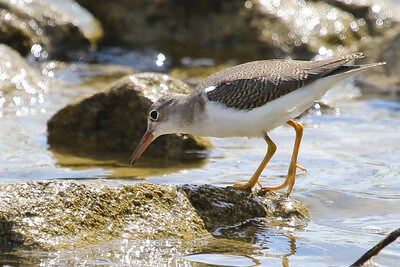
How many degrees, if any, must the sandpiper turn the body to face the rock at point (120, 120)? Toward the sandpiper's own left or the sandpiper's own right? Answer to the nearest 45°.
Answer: approximately 45° to the sandpiper's own right

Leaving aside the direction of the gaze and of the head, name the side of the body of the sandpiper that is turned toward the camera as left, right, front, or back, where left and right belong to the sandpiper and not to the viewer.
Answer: left

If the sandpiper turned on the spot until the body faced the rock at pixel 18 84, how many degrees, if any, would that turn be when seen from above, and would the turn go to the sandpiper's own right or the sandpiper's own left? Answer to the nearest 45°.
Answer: approximately 45° to the sandpiper's own right

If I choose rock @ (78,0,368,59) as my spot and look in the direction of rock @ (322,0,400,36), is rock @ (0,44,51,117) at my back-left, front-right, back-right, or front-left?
back-right

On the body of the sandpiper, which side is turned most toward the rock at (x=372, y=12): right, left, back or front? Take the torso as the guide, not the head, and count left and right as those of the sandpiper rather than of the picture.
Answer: right

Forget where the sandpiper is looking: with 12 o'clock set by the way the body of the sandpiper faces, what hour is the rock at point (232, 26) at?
The rock is roughly at 3 o'clock from the sandpiper.

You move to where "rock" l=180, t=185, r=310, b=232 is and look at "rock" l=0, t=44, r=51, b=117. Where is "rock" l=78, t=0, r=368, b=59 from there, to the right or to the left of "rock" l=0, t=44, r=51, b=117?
right

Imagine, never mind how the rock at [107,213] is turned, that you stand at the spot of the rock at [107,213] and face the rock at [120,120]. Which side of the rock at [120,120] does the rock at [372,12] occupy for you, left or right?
right

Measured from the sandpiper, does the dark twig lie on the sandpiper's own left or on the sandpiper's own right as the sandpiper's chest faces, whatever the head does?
on the sandpiper's own left
